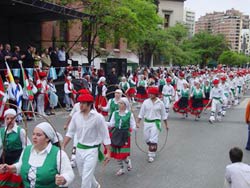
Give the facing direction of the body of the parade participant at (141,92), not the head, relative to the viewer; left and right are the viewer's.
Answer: facing the viewer and to the left of the viewer

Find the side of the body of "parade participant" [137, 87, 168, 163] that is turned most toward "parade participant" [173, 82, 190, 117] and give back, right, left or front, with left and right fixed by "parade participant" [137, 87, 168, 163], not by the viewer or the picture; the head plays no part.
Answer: back

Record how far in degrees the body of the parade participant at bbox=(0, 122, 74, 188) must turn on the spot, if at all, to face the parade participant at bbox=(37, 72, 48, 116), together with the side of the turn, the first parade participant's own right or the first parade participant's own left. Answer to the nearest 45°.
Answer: approximately 135° to the first parade participant's own right

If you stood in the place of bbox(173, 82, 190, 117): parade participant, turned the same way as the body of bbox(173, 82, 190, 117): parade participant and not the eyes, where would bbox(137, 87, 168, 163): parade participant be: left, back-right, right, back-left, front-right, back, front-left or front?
front-right

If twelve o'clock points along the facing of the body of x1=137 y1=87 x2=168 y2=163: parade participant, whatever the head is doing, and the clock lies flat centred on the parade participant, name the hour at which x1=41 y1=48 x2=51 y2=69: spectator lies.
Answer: The spectator is roughly at 5 o'clock from the parade participant.

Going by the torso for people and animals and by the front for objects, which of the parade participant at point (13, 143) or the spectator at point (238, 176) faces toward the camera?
the parade participant

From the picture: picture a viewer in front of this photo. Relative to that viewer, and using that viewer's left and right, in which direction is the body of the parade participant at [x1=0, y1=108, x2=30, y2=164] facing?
facing the viewer

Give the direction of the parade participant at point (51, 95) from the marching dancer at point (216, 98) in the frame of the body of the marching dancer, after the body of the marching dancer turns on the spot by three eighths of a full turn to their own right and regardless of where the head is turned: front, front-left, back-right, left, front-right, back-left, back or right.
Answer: left

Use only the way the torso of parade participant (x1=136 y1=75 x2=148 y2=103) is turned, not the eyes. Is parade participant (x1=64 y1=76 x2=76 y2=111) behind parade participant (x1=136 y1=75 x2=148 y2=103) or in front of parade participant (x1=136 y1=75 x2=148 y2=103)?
in front

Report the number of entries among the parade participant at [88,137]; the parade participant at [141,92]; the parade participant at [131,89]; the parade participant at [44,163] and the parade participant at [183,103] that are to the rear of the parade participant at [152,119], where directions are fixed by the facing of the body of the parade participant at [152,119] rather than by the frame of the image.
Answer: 3

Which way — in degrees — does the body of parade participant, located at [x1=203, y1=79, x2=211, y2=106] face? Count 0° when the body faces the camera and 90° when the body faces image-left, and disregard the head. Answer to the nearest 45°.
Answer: approximately 45°

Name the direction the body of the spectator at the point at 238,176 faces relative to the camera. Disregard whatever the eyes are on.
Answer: away from the camera

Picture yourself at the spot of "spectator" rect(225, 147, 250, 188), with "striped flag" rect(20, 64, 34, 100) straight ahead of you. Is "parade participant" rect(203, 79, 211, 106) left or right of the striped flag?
right

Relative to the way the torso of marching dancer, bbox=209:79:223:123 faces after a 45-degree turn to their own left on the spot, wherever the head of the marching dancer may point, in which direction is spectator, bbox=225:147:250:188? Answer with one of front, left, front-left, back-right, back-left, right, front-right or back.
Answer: front

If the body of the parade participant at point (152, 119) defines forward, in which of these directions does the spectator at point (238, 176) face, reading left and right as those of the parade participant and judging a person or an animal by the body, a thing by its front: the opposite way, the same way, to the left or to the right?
the opposite way
